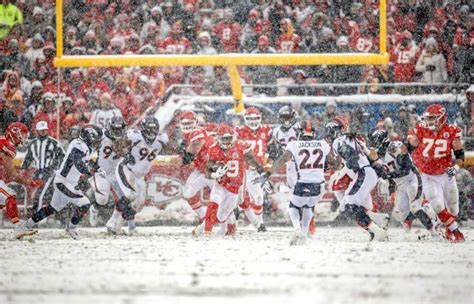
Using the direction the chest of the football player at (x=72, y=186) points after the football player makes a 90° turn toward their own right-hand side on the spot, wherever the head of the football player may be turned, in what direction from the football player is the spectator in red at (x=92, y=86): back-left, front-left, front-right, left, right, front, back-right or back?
back

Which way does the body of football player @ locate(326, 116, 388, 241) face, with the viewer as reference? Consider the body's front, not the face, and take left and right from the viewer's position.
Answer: facing to the left of the viewer

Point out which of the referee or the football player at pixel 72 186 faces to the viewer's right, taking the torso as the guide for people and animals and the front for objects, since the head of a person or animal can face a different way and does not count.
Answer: the football player

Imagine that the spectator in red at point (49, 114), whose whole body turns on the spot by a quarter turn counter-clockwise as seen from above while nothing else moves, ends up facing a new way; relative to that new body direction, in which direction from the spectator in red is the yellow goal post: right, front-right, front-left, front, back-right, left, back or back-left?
front-right

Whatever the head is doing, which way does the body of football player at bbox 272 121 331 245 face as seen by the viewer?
away from the camera

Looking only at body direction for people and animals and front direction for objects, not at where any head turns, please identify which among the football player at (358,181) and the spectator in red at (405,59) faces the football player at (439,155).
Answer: the spectator in red

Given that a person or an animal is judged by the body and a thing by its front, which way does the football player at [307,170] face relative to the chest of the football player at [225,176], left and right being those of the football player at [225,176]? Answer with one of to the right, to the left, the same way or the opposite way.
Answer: the opposite way

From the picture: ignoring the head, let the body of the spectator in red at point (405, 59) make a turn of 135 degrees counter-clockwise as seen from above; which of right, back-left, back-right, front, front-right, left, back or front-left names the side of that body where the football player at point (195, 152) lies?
back

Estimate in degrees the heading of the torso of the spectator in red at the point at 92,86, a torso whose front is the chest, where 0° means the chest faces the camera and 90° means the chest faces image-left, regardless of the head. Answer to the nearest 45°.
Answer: approximately 0°

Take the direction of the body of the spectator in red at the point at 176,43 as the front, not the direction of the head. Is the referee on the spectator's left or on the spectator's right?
on the spectator's right
